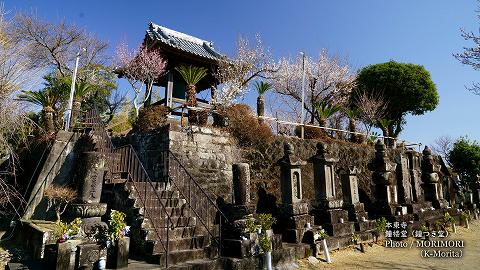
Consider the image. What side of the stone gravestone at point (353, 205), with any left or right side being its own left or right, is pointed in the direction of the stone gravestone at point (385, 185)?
left

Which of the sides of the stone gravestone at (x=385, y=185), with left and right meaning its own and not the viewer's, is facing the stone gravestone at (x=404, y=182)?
left

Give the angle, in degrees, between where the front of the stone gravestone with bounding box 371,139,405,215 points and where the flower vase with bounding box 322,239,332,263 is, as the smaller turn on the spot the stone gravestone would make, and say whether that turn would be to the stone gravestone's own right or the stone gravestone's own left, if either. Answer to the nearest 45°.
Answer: approximately 45° to the stone gravestone's own right

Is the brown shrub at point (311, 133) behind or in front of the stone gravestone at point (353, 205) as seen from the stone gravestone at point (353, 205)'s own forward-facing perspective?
behind

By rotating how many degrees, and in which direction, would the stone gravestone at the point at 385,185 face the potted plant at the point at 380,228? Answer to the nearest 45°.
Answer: approximately 45° to its right

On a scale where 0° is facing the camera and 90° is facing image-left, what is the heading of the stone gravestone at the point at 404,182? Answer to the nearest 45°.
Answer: approximately 315°

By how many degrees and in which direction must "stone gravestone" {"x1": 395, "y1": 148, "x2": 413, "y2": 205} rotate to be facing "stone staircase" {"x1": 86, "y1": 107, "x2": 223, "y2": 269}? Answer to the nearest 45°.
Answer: approximately 90° to its right

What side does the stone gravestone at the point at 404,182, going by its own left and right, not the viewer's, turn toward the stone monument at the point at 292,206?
right
